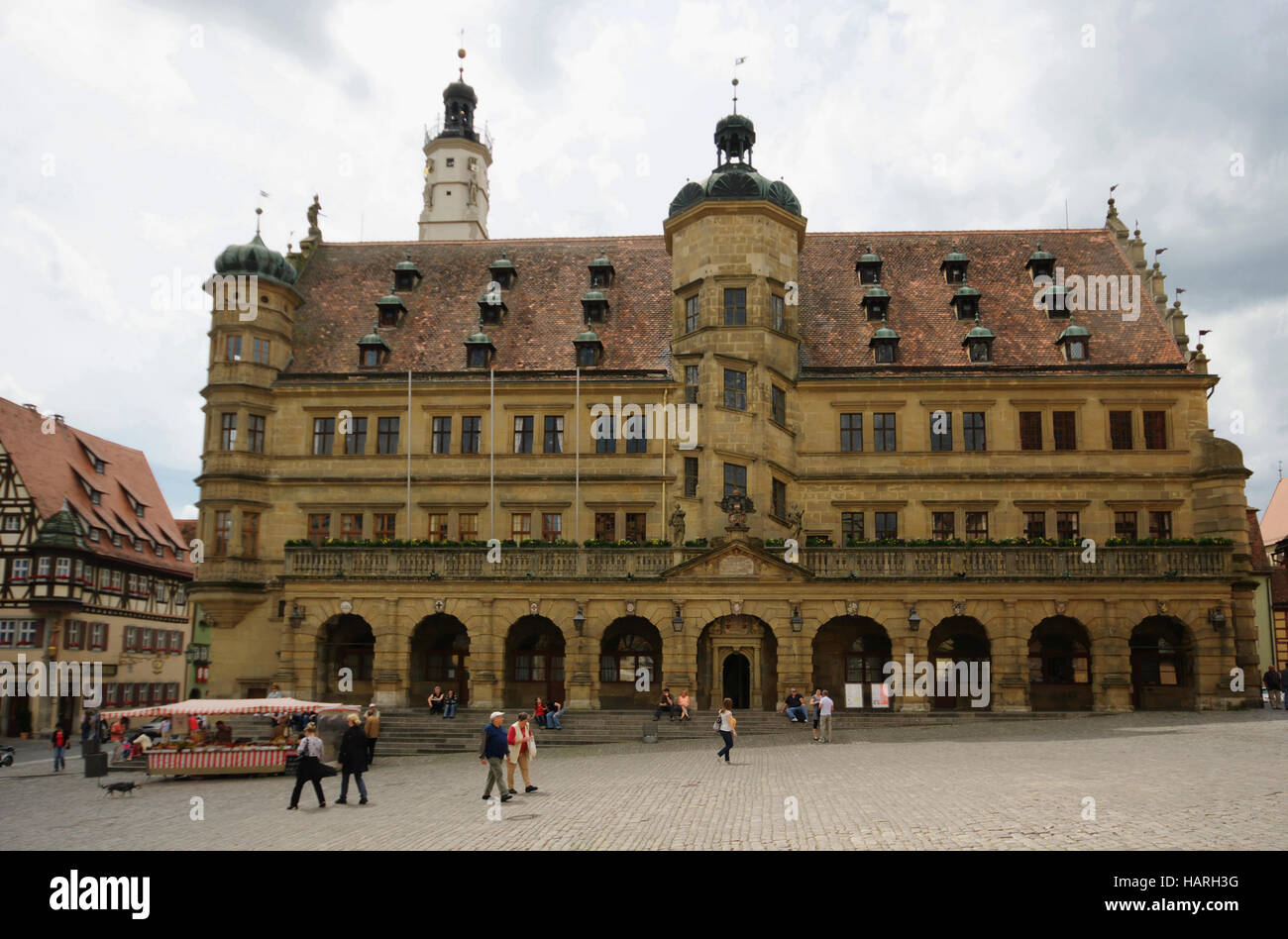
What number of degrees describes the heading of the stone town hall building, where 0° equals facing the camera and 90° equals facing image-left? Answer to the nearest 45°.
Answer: approximately 0°

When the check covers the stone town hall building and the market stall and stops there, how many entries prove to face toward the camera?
2

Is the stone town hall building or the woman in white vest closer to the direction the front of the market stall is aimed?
the woman in white vest

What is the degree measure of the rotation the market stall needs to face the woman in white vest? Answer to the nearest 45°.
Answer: approximately 45° to its left

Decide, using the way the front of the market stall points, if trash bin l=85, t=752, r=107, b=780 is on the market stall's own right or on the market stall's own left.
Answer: on the market stall's own right
